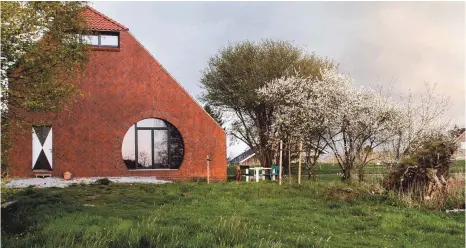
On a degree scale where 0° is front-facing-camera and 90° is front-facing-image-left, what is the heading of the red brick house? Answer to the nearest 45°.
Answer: approximately 0°

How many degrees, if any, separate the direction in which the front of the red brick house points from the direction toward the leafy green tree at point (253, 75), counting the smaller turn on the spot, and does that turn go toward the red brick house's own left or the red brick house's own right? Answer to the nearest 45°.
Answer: approximately 135° to the red brick house's own left

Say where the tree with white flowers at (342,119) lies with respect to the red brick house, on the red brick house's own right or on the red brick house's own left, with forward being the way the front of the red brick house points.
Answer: on the red brick house's own left

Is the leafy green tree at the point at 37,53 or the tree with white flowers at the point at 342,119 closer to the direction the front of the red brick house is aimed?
the leafy green tree

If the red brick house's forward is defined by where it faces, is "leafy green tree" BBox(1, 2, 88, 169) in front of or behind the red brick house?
in front
